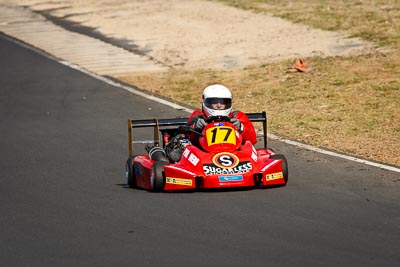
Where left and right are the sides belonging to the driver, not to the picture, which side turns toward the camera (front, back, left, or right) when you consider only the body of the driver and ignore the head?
front
